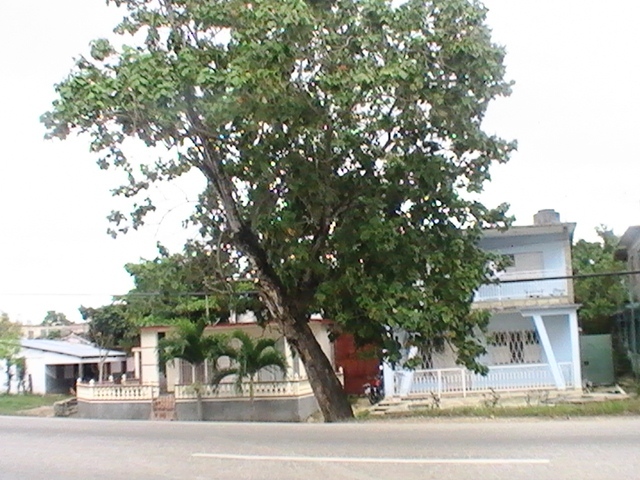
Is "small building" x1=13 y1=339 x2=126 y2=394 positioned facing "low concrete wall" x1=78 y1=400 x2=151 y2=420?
yes

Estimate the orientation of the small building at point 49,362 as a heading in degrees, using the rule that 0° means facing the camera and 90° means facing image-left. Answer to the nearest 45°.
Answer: approximately 0°

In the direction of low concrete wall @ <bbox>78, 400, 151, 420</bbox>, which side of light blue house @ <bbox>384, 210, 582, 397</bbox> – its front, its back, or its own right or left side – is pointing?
right

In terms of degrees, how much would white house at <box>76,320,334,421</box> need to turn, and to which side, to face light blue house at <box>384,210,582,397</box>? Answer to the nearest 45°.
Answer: approximately 90° to its left

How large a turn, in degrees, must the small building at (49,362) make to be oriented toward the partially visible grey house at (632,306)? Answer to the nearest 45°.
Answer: approximately 45° to its left

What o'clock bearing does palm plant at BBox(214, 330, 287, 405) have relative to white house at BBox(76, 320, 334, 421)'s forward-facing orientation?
The palm plant is roughly at 11 o'clock from the white house.

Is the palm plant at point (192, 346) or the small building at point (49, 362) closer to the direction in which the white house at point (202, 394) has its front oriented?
the palm plant
